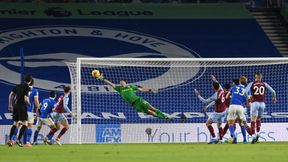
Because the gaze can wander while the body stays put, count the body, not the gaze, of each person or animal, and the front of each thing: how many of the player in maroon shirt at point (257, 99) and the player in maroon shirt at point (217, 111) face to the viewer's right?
0

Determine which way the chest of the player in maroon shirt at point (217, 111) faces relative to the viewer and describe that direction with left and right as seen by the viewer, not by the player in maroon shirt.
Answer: facing away from the viewer and to the left of the viewer

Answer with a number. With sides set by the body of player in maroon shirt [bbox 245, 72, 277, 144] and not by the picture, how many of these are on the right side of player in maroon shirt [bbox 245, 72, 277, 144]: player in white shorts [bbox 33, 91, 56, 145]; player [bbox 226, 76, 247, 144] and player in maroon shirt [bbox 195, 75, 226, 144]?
0

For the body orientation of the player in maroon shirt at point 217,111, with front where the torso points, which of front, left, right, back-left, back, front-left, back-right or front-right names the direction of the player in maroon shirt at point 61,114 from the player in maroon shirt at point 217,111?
front-left

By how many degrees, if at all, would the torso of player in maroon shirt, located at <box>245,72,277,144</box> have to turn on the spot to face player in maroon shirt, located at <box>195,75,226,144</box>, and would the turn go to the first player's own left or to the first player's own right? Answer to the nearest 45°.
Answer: approximately 90° to the first player's own left

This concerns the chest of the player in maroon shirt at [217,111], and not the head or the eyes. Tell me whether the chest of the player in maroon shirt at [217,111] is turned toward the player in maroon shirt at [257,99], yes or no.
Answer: no

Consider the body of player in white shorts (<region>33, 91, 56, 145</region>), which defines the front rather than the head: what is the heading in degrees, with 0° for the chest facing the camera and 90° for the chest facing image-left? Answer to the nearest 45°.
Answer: approximately 225°

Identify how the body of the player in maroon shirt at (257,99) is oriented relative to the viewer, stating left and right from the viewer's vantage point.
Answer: facing away from the viewer

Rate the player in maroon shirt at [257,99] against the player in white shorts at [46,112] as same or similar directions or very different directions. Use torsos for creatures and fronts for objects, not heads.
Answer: same or similar directions

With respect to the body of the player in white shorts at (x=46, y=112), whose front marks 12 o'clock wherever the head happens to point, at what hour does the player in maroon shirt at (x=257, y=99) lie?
The player in maroon shirt is roughly at 2 o'clock from the player in white shorts.

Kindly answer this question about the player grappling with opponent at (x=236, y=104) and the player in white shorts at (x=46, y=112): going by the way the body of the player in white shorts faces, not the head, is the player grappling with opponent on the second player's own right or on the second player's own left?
on the second player's own right
